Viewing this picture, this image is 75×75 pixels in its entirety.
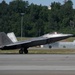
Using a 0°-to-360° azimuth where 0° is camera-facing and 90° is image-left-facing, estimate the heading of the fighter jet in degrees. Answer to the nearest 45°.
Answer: approximately 270°
